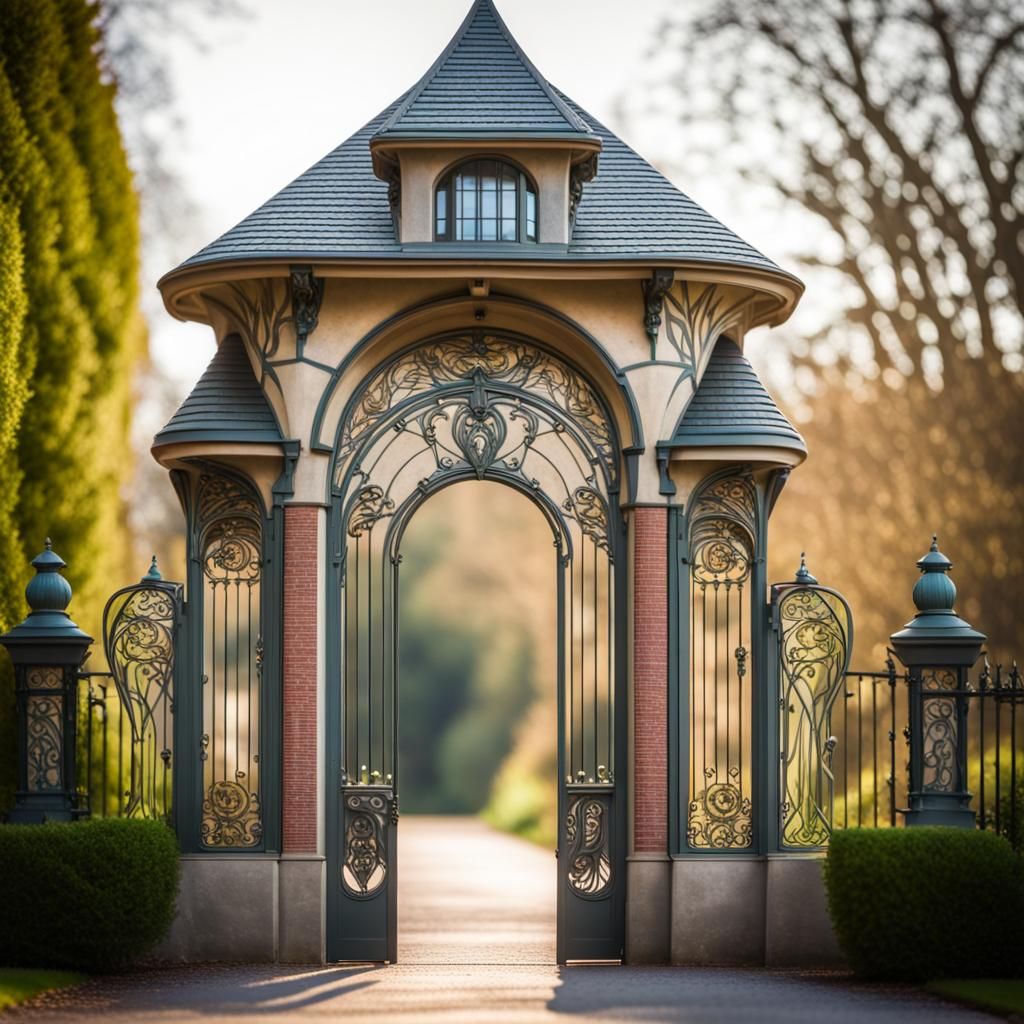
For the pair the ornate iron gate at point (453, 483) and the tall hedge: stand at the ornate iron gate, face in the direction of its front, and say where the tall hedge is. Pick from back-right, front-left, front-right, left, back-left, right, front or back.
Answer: back-right

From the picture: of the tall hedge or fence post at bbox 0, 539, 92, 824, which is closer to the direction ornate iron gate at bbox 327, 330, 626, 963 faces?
the fence post

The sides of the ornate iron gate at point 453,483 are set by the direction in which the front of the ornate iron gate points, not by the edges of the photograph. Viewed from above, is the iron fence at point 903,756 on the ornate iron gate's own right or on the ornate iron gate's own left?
on the ornate iron gate's own left

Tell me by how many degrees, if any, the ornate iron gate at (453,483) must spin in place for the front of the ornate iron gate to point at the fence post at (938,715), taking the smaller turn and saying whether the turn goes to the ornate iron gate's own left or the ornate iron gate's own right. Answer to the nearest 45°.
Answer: approximately 90° to the ornate iron gate's own left

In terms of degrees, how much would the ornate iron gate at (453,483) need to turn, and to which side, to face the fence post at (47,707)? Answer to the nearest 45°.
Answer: approximately 90° to its right

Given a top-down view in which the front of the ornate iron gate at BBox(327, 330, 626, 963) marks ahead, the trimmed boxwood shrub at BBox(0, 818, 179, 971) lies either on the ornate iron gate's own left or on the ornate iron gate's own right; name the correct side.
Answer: on the ornate iron gate's own right

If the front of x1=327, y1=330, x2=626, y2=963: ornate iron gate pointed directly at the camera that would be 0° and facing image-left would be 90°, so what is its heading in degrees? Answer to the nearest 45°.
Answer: approximately 0°

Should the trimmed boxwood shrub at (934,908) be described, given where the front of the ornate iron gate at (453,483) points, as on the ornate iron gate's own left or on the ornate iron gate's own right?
on the ornate iron gate's own left
